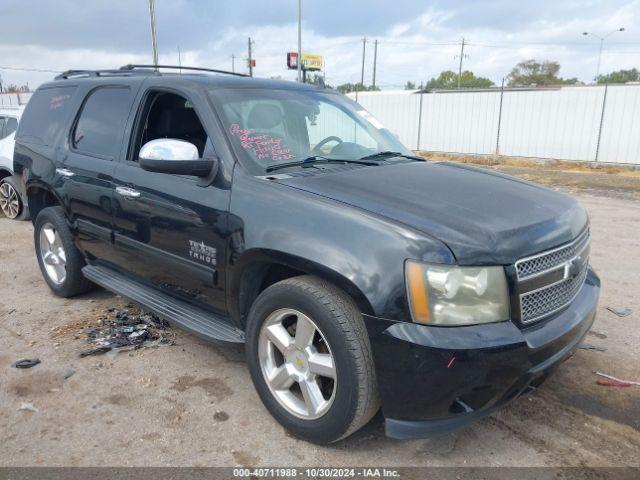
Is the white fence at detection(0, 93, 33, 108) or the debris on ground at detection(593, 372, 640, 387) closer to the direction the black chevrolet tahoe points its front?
the debris on ground

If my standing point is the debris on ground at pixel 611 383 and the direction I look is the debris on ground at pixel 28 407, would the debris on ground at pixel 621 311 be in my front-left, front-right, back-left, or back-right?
back-right

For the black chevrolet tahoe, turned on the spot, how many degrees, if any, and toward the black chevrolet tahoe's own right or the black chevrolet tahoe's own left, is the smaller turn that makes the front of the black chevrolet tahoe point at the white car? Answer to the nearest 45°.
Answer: approximately 180°

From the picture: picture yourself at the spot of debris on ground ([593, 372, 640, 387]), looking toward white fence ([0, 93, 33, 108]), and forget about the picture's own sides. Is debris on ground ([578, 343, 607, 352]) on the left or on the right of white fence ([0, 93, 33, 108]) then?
right

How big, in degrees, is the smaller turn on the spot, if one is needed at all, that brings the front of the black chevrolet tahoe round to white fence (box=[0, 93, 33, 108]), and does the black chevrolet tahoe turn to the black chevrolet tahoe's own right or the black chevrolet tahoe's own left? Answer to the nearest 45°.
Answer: approximately 180°

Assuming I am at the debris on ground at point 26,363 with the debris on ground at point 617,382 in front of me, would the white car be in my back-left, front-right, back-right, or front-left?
back-left

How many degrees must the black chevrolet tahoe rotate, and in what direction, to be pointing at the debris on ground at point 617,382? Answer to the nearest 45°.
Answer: approximately 45° to its left

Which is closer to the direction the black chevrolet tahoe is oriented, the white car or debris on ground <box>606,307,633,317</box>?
the debris on ground

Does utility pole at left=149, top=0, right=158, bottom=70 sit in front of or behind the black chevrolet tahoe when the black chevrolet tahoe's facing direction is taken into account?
behind

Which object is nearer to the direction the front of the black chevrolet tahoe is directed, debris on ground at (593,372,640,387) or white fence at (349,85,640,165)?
the debris on ground
